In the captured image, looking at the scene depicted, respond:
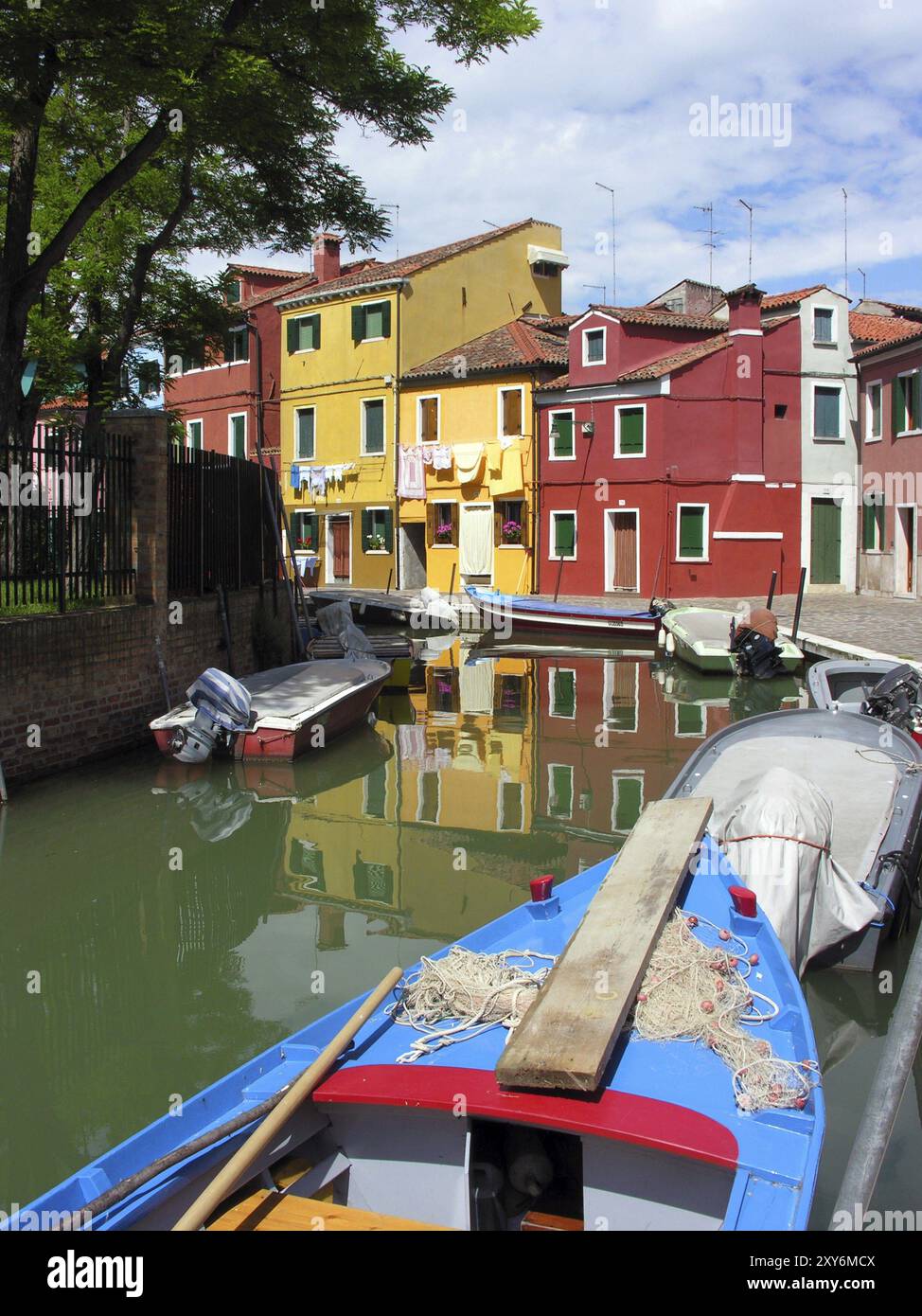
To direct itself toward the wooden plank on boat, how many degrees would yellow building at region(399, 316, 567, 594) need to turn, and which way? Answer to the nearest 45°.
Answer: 0° — it already faces it

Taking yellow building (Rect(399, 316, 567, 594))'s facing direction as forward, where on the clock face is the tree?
The tree is roughly at 12 o'clock from the yellow building.

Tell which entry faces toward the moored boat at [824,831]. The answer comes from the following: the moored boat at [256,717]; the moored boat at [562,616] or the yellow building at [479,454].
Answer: the yellow building

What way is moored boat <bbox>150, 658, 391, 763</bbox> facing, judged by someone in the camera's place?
facing away from the viewer and to the right of the viewer

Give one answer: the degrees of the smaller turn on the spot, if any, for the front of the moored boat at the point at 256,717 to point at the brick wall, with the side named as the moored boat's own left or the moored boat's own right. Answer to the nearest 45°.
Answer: approximately 135° to the moored boat's own left

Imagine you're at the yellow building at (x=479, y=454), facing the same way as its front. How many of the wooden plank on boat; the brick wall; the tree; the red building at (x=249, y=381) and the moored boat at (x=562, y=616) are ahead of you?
4

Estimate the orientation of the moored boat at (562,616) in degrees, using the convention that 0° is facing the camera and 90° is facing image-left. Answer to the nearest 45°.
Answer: approximately 90°

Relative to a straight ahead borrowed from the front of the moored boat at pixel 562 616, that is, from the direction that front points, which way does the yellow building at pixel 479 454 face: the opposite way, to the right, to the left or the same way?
to the left
